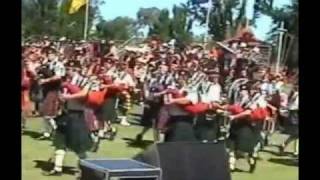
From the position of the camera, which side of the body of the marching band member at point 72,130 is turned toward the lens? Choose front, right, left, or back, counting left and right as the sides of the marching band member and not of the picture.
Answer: left
